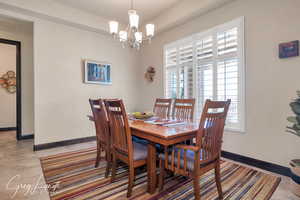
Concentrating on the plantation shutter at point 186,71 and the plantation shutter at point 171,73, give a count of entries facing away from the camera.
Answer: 0

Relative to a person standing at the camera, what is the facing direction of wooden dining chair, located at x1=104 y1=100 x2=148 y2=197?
facing away from the viewer and to the right of the viewer

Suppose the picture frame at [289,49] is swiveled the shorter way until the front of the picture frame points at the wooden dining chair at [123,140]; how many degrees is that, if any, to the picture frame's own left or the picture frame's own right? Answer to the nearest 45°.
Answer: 0° — it already faces it

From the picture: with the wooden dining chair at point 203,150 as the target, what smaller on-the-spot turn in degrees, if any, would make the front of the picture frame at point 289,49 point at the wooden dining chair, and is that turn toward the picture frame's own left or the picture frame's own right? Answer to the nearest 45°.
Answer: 0° — it already faces it

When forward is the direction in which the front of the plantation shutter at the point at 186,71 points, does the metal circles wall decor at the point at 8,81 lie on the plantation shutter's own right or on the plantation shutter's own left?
on the plantation shutter's own right

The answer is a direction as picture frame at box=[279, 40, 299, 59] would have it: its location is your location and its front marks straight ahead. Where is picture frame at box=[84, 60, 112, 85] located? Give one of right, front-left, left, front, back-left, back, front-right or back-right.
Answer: front-right

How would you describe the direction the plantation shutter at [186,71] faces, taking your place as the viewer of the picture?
facing the viewer and to the left of the viewer

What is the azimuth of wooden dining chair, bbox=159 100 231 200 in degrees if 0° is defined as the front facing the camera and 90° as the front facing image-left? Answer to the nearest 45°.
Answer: approximately 135°

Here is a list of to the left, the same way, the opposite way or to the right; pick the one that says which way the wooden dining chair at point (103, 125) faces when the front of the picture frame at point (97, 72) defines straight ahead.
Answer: to the left

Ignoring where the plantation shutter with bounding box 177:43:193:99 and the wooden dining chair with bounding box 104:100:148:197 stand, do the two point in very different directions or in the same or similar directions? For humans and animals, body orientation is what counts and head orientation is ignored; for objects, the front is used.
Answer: very different directions

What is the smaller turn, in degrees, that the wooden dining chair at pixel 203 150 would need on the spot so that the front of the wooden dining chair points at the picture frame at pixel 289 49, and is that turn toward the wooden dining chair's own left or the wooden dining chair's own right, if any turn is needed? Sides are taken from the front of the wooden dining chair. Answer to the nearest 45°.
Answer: approximately 90° to the wooden dining chair's own right

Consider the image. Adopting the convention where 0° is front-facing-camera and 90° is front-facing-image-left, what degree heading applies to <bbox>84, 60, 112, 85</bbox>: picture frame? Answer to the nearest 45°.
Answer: approximately 315°
